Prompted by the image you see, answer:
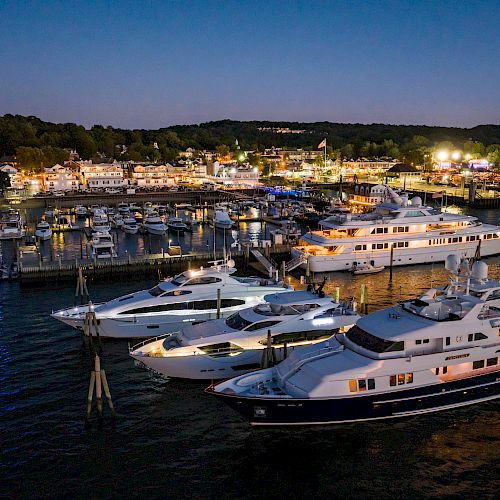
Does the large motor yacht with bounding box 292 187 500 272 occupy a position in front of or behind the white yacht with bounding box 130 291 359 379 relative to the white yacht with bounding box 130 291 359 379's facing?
behind

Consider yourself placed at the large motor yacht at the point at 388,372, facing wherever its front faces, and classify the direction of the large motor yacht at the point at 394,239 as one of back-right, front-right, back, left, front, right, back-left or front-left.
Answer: back-right

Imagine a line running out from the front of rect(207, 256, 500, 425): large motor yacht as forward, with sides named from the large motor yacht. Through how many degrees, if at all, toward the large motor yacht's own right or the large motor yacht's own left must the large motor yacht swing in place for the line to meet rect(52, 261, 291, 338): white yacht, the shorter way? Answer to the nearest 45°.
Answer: approximately 90° to the large motor yacht's own right
